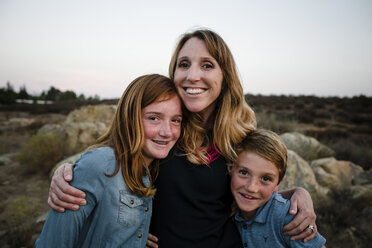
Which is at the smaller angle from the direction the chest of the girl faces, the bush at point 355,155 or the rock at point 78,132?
the bush

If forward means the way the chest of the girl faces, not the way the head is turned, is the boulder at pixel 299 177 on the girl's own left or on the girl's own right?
on the girl's own left

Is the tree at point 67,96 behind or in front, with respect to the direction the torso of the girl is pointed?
behind

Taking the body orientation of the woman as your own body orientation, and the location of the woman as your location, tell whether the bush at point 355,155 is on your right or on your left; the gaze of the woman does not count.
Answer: on your left

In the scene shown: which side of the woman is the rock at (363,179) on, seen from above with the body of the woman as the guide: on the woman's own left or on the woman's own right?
on the woman's own left

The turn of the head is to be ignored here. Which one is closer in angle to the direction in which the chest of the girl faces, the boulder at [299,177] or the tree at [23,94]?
the boulder

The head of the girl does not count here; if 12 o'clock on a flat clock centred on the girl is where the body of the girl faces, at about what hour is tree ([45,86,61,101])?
The tree is roughly at 7 o'clock from the girl.

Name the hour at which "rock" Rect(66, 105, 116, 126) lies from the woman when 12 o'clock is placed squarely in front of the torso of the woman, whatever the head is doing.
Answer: The rock is roughly at 5 o'clock from the woman.
